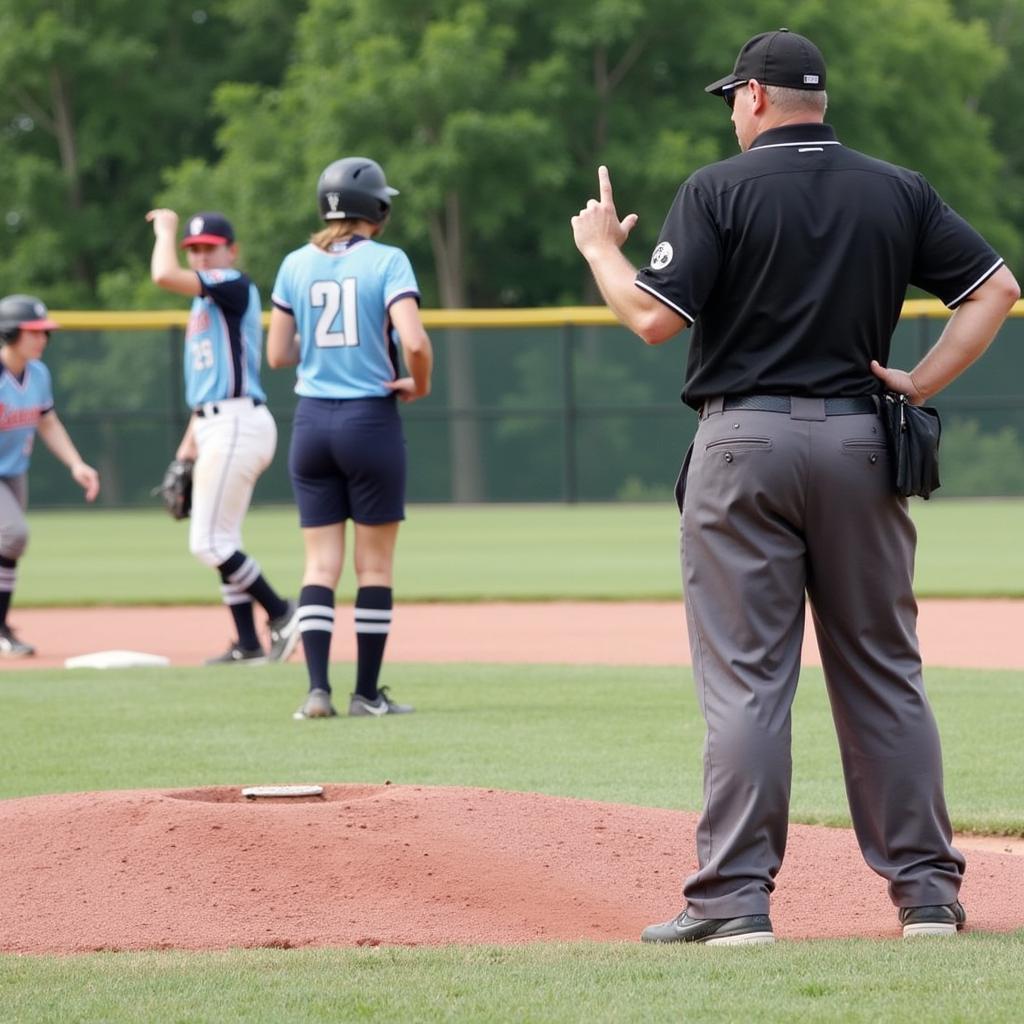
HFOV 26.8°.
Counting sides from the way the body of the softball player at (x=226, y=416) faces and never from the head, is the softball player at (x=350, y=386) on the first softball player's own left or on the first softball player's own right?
on the first softball player's own left

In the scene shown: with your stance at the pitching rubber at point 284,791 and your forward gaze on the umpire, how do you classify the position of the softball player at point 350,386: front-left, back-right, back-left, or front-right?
back-left

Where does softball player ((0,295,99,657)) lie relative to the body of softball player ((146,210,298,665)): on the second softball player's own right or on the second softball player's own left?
on the second softball player's own right

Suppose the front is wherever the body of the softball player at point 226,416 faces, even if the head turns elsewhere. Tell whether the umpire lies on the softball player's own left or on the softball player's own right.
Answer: on the softball player's own left

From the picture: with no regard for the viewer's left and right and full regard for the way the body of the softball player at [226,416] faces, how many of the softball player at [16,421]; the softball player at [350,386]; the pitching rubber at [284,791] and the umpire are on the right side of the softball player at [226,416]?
1

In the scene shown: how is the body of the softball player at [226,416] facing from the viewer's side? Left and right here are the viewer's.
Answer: facing the viewer and to the left of the viewer

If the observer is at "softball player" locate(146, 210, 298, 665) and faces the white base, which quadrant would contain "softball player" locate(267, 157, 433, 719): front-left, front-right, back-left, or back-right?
back-left

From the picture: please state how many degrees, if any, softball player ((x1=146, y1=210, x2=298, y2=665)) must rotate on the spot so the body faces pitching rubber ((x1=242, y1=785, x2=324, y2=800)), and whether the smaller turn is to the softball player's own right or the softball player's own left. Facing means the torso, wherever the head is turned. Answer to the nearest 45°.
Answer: approximately 45° to the softball player's own left
